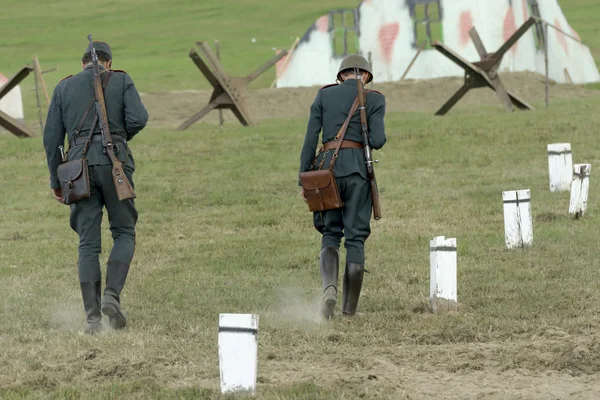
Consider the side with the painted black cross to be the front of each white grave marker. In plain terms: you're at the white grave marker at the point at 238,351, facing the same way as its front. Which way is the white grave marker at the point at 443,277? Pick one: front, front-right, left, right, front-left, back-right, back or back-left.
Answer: back-left

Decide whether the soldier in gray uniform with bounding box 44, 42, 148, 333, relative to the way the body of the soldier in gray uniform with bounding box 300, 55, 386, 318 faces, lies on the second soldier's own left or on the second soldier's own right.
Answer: on the second soldier's own left

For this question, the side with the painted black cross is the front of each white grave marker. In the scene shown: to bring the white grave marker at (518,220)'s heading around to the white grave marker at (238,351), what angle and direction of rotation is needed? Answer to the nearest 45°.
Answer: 0° — it already faces it

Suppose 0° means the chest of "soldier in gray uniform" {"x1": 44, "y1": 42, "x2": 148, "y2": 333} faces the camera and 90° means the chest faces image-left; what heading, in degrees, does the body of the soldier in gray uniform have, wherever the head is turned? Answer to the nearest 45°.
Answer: approximately 180°

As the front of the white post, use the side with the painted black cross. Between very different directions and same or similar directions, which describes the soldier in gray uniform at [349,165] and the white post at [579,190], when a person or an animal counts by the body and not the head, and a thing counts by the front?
very different directions

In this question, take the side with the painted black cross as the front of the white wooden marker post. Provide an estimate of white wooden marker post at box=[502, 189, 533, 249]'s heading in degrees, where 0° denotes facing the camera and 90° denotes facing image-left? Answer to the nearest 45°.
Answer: approximately 0°

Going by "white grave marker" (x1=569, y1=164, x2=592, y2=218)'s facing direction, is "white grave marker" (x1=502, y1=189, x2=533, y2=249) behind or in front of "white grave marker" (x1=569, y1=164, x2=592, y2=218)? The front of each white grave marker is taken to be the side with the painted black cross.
in front

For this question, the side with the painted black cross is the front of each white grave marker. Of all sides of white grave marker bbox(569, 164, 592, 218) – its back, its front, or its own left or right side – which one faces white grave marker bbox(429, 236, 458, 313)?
front

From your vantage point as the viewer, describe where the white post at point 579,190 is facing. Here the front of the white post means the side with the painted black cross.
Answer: facing the viewer

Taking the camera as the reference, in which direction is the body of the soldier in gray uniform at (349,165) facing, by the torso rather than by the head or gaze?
away from the camera

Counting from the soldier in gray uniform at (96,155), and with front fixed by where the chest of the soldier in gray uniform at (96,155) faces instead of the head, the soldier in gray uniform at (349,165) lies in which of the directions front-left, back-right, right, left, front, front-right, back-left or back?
right

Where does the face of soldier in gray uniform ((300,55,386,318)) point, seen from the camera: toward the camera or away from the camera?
away from the camera

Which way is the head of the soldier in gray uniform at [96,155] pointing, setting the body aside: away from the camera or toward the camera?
away from the camera
